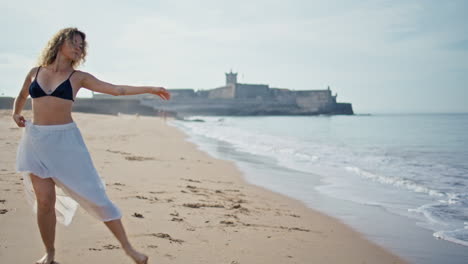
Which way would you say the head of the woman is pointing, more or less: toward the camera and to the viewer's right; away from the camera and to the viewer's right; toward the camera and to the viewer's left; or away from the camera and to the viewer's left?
toward the camera and to the viewer's right

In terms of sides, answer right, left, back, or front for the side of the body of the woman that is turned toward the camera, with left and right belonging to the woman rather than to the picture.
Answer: front
